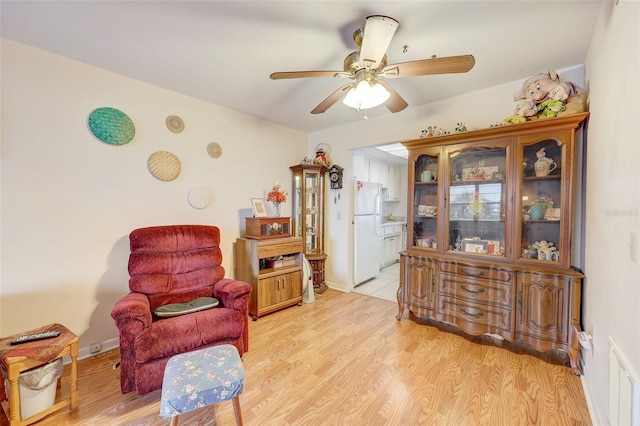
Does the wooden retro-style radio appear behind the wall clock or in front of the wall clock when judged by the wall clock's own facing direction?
in front

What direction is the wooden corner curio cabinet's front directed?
toward the camera

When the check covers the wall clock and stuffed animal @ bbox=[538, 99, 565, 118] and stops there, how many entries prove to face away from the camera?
0

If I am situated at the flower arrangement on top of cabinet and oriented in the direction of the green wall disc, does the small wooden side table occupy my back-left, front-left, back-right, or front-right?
front-left

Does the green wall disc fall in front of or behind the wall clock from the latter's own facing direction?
in front

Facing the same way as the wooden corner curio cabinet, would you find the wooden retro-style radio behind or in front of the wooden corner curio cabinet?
in front

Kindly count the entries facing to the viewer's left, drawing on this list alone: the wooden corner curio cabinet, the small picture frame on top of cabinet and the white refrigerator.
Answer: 0

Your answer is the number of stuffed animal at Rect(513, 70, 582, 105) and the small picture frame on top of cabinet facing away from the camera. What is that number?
0

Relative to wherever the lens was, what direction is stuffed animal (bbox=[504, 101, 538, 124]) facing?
facing the viewer and to the left of the viewer

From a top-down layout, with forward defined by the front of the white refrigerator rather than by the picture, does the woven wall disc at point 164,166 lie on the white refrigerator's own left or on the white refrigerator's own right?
on the white refrigerator's own right

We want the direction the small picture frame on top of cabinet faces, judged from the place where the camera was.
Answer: facing the viewer and to the right of the viewer
